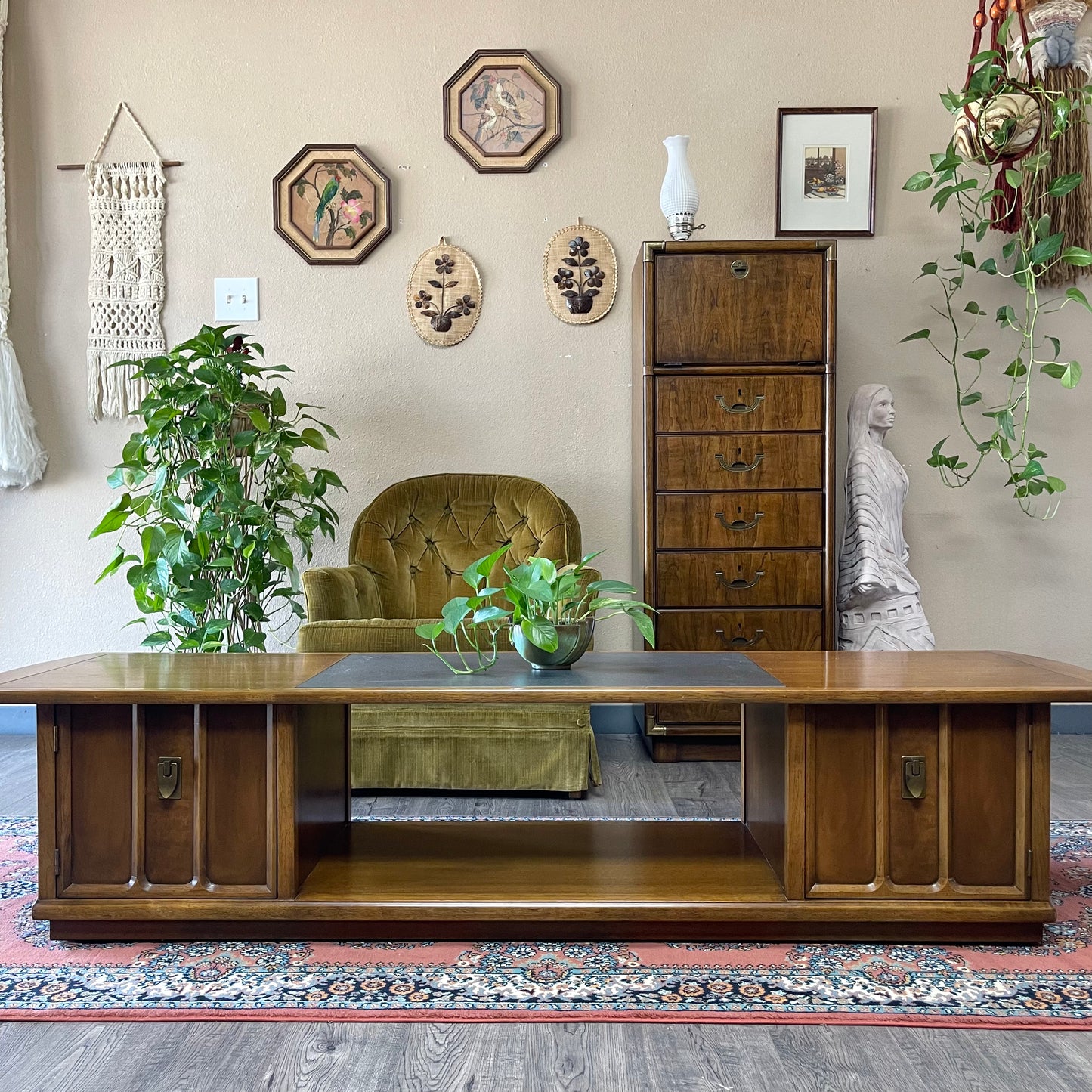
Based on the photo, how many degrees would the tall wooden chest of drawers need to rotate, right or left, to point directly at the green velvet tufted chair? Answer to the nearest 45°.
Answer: approximately 45° to its right

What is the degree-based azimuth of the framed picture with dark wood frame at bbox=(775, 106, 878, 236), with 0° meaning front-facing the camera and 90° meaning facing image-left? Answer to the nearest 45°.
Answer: approximately 0°

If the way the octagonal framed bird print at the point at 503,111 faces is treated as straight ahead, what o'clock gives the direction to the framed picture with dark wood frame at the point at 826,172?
The framed picture with dark wood frame is roughly at 9 o'clock from the octagonal framed bird print.

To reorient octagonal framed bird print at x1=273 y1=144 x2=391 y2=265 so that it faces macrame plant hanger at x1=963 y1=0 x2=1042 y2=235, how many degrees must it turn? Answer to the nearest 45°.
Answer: approximately 45° to its left

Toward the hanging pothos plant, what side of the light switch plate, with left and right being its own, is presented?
left

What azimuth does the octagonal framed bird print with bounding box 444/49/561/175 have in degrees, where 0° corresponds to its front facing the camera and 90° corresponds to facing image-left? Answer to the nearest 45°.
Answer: approximately 0°
